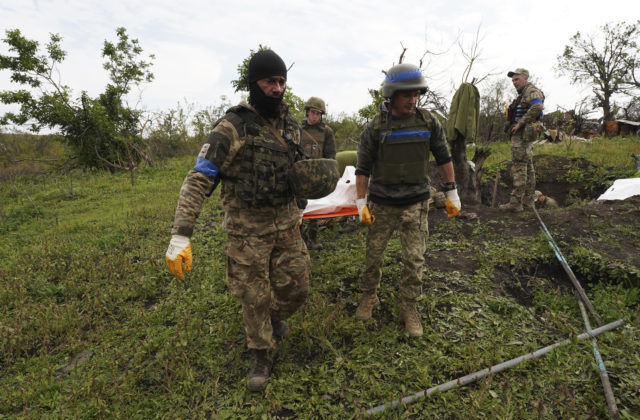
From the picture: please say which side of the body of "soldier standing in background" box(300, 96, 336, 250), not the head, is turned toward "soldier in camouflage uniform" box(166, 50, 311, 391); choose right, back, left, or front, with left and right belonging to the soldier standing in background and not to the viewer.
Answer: front

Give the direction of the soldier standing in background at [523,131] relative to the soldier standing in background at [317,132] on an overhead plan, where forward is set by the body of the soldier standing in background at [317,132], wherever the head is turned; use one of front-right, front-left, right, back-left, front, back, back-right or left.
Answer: left

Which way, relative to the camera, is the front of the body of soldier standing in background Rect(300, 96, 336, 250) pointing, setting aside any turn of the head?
toward the camera

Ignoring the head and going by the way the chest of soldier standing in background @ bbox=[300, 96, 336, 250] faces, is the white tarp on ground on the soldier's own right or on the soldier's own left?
on the soldier's own left

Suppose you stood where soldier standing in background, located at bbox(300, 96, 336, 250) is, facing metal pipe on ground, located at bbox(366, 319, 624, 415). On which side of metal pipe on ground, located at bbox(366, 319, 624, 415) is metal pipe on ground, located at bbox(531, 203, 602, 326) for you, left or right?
left

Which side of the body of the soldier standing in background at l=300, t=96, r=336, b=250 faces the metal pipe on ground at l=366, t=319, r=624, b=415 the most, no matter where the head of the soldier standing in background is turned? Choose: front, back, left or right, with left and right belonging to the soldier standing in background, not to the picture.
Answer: front

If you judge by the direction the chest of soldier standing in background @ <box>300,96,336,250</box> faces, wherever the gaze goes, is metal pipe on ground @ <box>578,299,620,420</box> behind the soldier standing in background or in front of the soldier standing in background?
in front

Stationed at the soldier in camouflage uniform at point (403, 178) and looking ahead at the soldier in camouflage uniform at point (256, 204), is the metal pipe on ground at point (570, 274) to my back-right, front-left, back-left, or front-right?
back-left

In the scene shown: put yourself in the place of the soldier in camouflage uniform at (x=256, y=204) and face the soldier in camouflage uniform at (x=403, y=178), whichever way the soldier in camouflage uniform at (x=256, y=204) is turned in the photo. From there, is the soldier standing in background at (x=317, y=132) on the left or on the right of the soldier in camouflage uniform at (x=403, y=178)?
left

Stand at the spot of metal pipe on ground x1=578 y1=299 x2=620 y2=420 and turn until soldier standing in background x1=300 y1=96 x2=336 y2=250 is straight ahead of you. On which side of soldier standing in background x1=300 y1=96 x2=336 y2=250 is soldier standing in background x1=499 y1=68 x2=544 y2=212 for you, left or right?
right

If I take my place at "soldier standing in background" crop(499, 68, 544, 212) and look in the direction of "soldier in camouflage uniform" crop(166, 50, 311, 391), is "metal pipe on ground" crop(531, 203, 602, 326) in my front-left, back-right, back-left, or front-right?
front-left

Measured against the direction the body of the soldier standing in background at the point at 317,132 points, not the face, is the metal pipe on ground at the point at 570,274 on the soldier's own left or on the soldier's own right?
on the soldier's own left

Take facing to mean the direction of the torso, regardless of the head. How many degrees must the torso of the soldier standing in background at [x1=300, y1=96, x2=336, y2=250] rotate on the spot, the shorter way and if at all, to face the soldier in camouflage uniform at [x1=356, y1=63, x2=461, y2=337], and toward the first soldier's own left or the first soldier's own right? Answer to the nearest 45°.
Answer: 0° — they already face them
